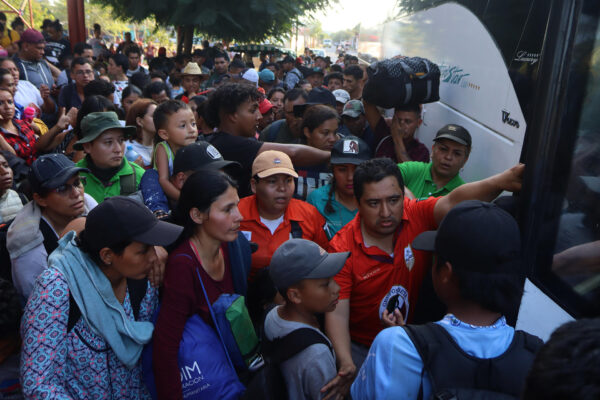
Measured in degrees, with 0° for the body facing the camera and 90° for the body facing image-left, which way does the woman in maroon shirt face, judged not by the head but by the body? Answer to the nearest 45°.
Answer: approximately 315°

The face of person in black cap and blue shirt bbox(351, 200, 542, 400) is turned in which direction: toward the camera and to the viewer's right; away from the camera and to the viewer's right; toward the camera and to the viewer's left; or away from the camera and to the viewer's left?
away from the camera and to the viewer's left

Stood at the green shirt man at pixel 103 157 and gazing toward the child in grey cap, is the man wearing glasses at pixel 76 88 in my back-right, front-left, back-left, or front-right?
back-left

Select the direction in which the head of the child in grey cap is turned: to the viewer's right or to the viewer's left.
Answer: to the viewer's right

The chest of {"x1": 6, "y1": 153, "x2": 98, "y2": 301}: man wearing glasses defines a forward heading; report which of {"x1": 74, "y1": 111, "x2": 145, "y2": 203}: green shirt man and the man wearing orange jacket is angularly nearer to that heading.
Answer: the man wearing orange jacket

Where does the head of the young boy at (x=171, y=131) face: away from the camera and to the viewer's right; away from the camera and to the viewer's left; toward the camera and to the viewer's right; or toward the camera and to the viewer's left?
toward the camera and to the viewer's right

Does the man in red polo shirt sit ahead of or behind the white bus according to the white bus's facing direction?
ahead

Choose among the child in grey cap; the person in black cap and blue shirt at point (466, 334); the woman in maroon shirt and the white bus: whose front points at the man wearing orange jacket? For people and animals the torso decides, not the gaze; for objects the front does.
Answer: the person in black cap and blue shirt

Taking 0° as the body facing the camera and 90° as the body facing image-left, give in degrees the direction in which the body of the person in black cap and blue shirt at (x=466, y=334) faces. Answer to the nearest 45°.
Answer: approximately 135°
